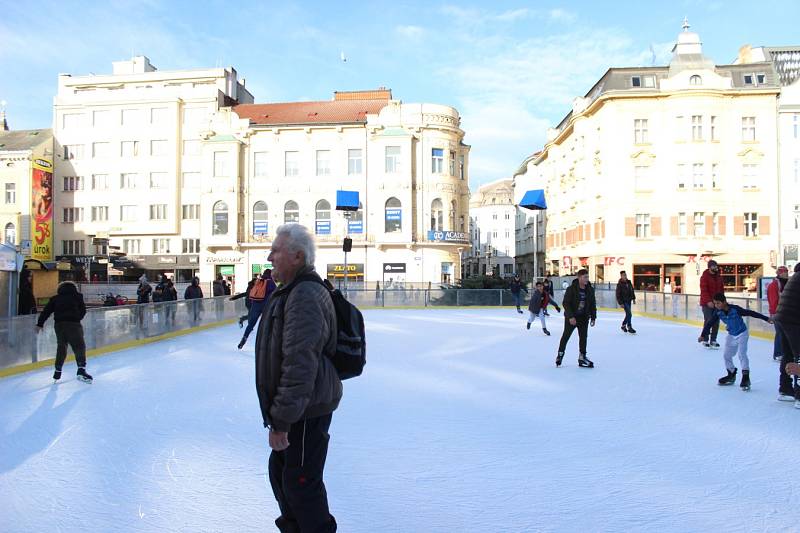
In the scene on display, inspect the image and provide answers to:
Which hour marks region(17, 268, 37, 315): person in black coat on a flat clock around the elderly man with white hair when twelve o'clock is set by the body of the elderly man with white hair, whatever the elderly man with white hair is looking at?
The person in black coat is roughly at 2 o'clock from the elderly man with white hair.

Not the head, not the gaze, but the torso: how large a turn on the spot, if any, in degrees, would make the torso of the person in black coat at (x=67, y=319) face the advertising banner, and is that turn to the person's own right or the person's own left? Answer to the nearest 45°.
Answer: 0° — they already face it

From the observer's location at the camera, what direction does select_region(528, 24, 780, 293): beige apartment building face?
facing the viewer

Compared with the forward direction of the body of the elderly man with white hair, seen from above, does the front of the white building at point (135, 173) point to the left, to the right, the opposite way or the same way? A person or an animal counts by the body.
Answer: to the left

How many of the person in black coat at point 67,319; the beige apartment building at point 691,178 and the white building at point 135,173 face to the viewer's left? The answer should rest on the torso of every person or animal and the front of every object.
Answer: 0

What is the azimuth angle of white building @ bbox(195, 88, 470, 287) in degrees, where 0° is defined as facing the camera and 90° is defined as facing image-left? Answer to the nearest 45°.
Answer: approximately 0°

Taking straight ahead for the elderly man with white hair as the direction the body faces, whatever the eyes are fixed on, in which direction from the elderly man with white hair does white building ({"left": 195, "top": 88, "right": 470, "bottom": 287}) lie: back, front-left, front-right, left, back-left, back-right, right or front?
right

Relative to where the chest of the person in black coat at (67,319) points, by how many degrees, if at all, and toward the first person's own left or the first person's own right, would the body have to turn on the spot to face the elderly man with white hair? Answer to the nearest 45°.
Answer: approximately 180°

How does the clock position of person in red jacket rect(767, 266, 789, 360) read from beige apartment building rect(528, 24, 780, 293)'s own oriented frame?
The person in red jacket is roughly at 12 o'clock from the beige apartment building.

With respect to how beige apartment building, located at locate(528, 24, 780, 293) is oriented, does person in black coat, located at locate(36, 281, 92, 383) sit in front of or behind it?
in front

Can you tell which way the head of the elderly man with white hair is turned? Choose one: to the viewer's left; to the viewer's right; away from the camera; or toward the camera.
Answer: to the viewer's left

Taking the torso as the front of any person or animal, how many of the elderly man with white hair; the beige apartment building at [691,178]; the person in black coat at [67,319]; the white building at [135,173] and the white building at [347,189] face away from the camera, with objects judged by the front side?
1

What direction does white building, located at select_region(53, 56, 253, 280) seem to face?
toward the camera

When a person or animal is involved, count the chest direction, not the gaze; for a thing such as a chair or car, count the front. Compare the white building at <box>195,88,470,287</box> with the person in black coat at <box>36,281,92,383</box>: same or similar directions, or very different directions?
very different directions

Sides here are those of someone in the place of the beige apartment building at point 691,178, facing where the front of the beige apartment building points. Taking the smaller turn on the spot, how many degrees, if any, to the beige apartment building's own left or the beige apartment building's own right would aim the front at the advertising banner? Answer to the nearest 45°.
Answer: approximately 90° to the beige apartment building's own right

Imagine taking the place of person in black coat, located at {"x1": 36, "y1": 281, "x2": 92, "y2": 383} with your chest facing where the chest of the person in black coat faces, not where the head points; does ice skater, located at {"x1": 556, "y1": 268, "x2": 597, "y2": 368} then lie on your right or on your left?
on your right

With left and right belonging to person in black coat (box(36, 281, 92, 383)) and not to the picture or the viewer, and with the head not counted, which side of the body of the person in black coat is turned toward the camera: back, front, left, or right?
back

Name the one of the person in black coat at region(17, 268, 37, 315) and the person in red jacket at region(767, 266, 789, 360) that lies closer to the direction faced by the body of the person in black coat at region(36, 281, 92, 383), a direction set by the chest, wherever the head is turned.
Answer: the person in black coat

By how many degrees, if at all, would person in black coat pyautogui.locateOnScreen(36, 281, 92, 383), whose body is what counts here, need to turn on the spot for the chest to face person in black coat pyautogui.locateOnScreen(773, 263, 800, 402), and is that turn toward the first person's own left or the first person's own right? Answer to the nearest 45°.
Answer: approximately 135° to the first person's own right
